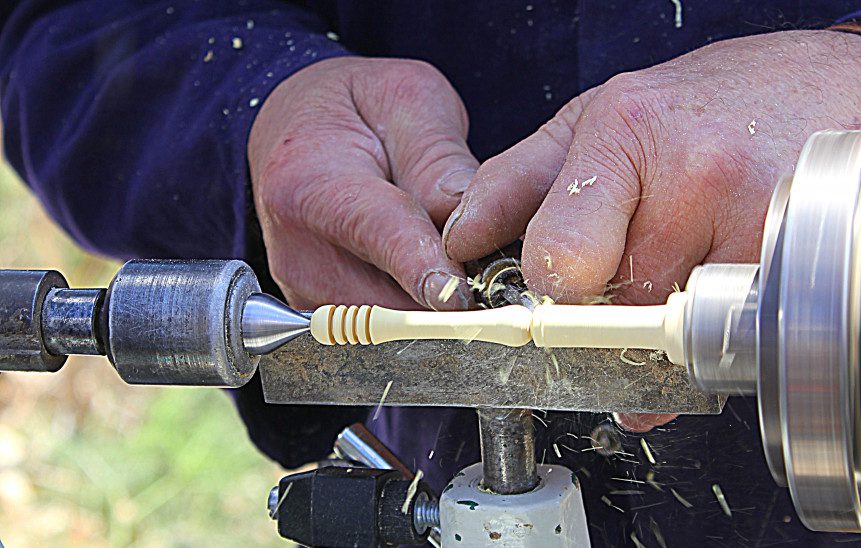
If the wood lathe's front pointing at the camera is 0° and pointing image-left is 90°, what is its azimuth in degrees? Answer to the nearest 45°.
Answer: approximately 180°

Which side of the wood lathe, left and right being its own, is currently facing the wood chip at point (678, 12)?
front
